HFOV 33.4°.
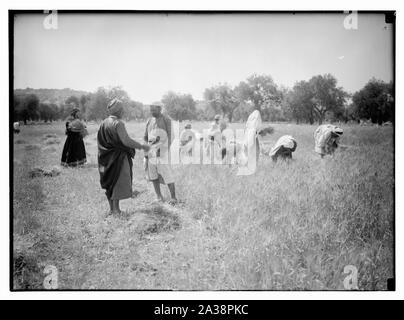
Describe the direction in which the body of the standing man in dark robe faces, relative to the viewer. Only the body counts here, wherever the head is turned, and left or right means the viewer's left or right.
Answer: facing away from the viewer and to the right of the viewer

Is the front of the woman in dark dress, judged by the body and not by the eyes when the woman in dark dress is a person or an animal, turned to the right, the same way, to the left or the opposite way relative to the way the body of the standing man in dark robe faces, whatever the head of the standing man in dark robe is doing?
to the right

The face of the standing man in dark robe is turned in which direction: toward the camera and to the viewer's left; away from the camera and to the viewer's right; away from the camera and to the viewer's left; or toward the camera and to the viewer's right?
away from the camera and to the viewer's right
